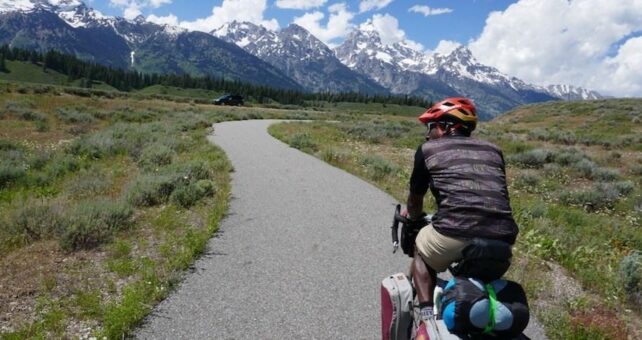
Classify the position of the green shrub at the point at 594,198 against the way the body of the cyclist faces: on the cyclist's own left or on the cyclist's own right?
on the cyclist's own right

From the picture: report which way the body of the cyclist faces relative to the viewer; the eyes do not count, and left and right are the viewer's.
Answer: facing away from the viewer and to the left of the viewer

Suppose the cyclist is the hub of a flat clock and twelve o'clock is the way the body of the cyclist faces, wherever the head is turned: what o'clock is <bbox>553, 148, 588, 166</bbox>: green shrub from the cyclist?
The green shrub is roughly at 2 o'clock from the cyclist.

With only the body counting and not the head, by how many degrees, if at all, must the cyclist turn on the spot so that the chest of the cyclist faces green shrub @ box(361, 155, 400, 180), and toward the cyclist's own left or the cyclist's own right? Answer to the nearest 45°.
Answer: approximately 45° to the cyclist's own right

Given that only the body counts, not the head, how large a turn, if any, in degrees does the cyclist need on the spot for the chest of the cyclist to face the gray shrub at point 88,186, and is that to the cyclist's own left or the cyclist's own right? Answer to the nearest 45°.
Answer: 0° — they already face it

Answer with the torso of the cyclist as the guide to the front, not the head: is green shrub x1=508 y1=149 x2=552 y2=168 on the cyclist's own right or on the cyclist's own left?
on the cyclist's own right

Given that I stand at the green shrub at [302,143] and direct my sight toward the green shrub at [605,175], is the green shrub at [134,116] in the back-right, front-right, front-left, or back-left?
back-left

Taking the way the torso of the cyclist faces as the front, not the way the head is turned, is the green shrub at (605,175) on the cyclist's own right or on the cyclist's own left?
on the cyclist's own right

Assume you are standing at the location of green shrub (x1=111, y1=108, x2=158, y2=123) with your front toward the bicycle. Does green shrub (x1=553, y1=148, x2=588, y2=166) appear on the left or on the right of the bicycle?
left

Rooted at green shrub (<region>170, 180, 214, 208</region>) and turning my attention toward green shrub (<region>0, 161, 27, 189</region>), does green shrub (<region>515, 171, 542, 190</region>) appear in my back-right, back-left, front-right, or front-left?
back-right
